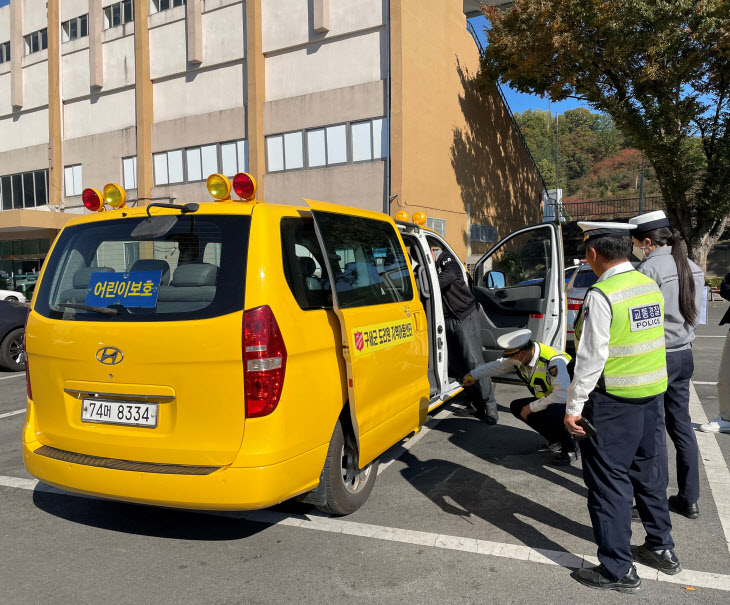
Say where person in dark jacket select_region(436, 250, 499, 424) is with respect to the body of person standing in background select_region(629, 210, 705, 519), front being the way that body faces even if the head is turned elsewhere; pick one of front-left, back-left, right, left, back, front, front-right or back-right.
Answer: front

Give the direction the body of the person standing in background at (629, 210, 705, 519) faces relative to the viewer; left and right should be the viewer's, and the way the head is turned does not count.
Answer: facing away from the viewer and to the left of the viewer

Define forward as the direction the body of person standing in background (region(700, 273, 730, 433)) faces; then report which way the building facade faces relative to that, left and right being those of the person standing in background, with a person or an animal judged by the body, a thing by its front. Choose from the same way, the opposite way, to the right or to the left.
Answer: to the left

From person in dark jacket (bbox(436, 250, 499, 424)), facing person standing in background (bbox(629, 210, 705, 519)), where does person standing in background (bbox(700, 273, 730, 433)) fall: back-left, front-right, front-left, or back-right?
front-left

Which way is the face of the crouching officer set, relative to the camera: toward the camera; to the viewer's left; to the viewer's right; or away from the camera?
to the viewer's left

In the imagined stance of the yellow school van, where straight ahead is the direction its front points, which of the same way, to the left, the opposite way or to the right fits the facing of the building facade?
the opposite way

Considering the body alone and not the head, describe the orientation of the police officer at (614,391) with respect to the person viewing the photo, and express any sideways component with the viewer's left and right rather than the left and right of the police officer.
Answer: facing away from the viewer and to the left of the viewer

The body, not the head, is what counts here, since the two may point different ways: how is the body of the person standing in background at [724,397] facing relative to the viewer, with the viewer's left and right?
facing to the left of the viewer

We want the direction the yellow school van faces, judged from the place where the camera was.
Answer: facing away from the viewer and to the right of the viewer

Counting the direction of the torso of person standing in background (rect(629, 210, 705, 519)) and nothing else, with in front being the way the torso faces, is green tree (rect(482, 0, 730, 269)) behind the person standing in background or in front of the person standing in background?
in front

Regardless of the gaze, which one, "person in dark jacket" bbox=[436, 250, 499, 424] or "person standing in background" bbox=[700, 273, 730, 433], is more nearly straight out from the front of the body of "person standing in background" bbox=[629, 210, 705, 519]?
the person in dark jacket

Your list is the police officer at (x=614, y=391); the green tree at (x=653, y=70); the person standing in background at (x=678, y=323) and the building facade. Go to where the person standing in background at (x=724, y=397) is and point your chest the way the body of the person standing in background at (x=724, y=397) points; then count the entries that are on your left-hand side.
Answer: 2
